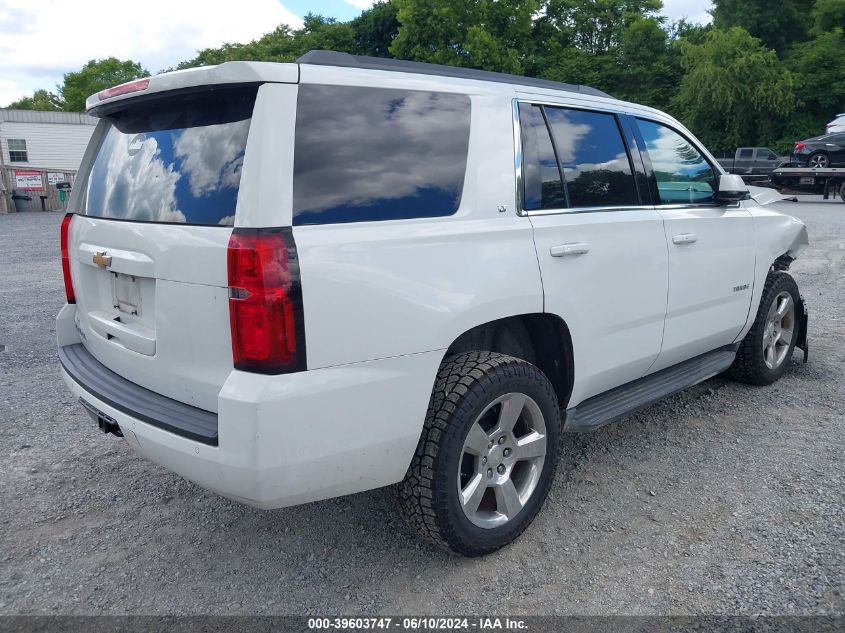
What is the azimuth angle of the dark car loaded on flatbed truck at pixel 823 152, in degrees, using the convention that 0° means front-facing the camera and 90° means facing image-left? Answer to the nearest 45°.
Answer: approximately 270°

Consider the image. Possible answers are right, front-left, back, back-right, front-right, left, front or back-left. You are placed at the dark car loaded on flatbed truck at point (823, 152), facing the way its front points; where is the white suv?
right

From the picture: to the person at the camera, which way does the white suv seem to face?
facing away from the viewer and to the right of the viewer

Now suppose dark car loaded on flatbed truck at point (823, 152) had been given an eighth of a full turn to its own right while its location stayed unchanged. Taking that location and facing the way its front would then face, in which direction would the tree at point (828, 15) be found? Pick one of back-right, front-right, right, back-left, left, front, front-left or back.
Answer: back-left

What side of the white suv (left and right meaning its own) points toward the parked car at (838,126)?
front

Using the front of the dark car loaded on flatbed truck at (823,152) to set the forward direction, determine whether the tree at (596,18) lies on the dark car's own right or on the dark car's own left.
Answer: on the dark car's own left

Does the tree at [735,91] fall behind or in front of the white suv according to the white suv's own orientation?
in front

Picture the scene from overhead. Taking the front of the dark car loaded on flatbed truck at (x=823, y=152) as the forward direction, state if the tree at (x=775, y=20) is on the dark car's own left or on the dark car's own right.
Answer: on the dark car's own left

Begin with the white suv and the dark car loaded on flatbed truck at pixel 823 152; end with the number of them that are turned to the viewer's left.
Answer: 0

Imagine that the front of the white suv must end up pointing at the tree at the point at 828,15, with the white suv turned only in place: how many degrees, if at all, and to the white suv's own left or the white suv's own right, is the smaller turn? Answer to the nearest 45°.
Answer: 0° — it already faces it

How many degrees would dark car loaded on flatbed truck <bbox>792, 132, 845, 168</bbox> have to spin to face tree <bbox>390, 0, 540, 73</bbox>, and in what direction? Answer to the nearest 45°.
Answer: approximately 135° to its left

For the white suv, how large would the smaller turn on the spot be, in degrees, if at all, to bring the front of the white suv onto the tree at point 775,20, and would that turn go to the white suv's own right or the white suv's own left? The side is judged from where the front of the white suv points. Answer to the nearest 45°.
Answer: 0° — it already faces it

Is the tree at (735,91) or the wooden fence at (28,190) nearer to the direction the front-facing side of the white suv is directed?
the tree
